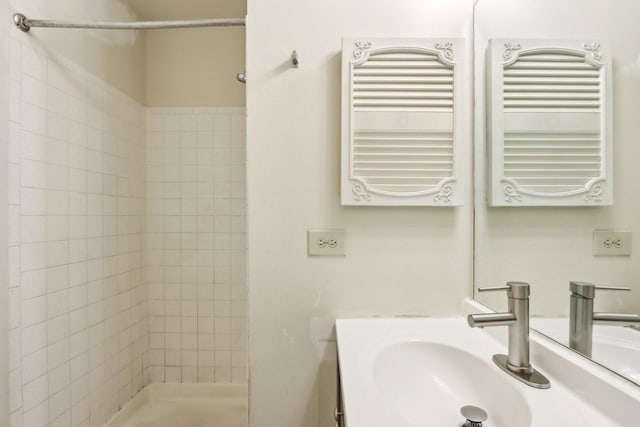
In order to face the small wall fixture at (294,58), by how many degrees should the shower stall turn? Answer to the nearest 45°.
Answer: approximately 45° to its left

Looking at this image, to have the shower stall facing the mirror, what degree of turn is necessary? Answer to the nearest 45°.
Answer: approximately 45° to its left

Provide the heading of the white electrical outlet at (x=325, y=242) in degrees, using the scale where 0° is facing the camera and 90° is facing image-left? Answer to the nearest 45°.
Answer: approximately 0°
